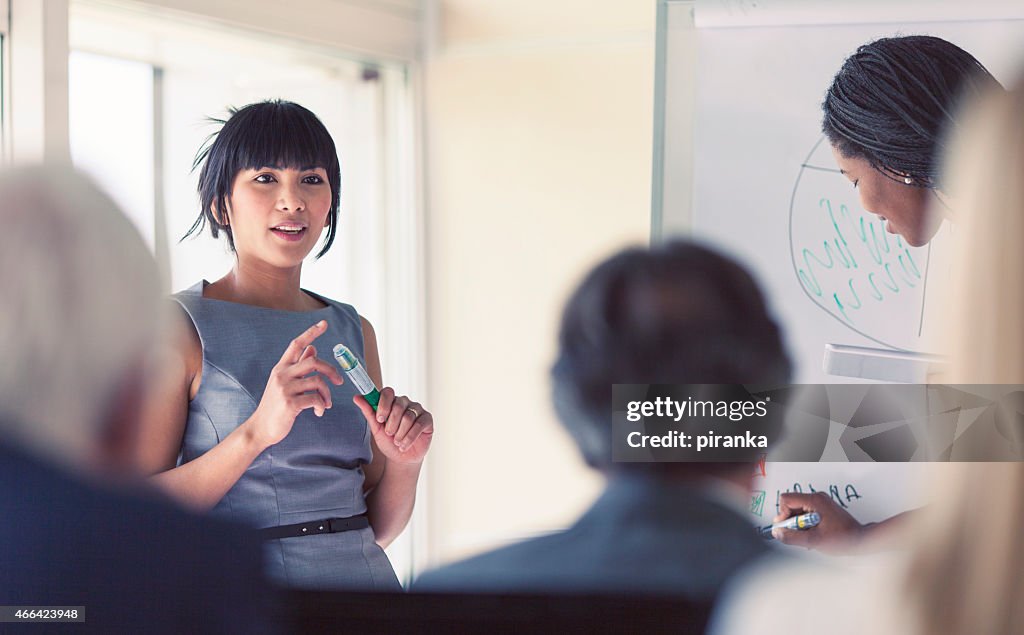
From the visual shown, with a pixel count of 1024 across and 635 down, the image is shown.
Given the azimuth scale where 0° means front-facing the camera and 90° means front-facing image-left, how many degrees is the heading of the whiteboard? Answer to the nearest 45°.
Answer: approximately 0°

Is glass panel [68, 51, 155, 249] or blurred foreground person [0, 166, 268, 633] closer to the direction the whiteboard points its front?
the blurred foreground person

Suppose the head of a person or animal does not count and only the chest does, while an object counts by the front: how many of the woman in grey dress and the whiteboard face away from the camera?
0

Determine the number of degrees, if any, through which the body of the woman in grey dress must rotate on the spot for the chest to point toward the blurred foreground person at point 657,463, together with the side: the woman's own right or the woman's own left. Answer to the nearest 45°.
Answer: approximately 45° to the woman's own left

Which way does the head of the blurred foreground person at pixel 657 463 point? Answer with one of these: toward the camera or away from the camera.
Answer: away from the camera

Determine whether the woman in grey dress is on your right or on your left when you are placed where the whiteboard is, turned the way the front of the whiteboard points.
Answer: on your right

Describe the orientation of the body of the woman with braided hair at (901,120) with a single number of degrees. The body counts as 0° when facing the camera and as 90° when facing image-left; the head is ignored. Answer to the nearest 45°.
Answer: approximately 135°

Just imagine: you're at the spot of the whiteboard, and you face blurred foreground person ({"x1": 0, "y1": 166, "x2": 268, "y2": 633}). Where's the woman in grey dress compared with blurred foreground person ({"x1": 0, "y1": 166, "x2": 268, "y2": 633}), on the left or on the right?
right
